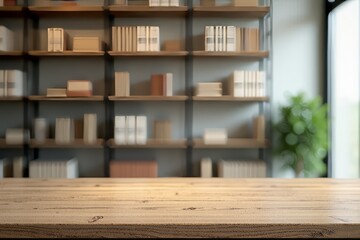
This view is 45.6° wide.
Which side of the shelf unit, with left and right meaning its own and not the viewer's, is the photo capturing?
front

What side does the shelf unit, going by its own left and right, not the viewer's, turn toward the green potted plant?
left
